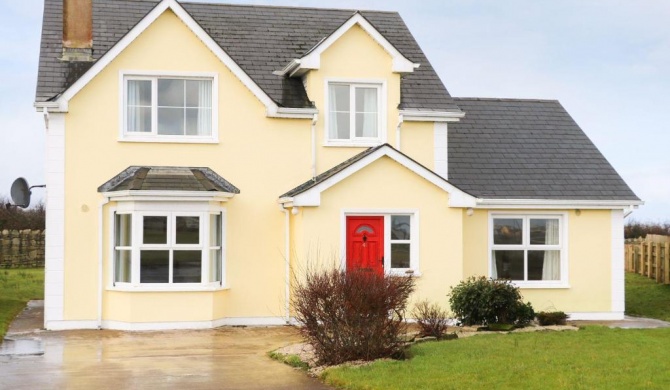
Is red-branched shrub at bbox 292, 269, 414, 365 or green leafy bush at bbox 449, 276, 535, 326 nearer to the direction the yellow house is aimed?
the red-branched shrub

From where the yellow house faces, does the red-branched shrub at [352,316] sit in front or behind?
in front

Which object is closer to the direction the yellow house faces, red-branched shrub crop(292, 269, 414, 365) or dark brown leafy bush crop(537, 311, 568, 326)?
the red-branched shrub

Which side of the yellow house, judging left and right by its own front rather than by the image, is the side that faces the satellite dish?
right

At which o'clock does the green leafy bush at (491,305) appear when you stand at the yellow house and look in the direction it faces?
The green leafy bush is roughly at 10 o'clock from the yellow house.

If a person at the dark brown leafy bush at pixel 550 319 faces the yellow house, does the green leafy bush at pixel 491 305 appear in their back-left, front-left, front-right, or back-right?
front-left

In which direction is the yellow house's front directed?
toward the camera
